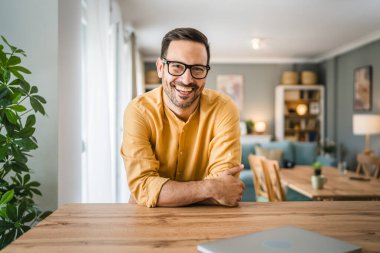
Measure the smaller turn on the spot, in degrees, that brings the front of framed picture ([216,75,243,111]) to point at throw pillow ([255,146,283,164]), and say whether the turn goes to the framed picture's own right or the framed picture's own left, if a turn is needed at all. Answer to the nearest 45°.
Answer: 0° — it already faces it

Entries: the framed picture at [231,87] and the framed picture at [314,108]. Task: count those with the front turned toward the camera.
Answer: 2

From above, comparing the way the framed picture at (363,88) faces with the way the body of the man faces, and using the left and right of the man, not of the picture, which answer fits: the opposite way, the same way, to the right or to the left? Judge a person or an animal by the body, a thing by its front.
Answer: to the right

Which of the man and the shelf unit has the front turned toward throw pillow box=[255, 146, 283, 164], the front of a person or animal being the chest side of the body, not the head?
the shelf unit

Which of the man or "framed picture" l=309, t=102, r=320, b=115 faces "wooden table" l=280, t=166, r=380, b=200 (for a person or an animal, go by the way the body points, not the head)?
the framed picture

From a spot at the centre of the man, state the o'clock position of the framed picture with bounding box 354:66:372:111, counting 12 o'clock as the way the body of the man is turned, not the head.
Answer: The framed picture is roughly at 7 o'clock from the man.

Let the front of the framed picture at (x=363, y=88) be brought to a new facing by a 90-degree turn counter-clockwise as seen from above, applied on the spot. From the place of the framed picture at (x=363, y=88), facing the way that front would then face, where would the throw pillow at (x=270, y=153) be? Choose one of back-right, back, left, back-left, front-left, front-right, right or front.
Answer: right

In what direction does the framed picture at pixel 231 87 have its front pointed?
toward the camera

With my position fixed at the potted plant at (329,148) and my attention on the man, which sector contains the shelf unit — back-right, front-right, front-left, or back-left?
back-right

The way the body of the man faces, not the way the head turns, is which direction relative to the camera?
toward the camera

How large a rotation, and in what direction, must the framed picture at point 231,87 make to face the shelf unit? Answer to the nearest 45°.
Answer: approximately 90° to its left

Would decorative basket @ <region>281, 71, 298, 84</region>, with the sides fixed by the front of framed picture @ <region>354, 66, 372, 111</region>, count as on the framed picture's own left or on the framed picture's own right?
on the framed picture's own right

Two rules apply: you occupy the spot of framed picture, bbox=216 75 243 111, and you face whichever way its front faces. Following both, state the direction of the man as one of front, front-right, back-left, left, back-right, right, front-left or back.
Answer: front

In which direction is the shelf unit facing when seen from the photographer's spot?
facing the viewer

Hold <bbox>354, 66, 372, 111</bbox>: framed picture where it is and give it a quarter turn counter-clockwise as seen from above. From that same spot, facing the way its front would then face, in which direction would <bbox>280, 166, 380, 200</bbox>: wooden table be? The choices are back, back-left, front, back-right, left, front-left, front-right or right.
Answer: front-right
